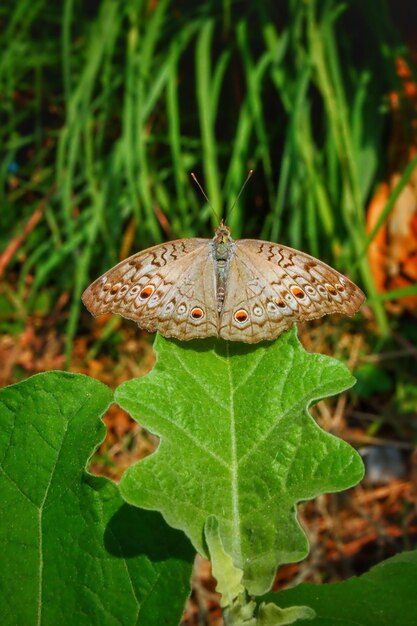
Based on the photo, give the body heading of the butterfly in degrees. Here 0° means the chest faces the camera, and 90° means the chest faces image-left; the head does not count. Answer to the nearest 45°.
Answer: approximately 180°

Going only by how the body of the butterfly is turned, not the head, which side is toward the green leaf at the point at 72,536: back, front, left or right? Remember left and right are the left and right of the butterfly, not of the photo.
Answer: back

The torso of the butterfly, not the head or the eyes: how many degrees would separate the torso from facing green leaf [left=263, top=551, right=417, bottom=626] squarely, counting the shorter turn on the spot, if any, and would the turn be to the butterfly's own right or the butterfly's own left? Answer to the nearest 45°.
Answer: approximately 180°
